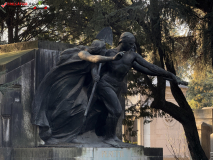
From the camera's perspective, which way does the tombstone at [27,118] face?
toward the camera

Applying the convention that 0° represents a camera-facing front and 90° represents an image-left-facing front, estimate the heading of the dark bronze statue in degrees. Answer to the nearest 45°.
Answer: approximately 315°

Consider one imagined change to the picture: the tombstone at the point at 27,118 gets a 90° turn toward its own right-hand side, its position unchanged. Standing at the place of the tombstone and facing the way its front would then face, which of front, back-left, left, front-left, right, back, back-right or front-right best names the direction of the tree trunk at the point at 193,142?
back-right
